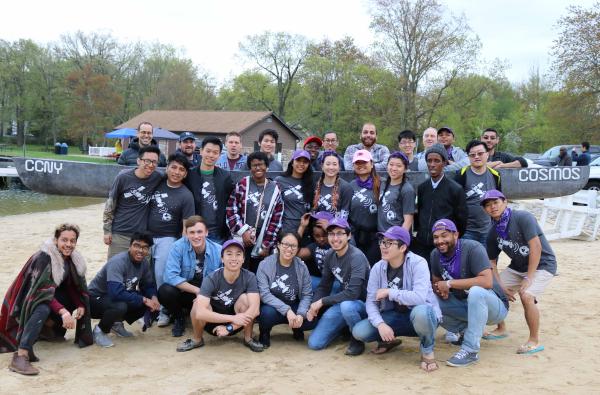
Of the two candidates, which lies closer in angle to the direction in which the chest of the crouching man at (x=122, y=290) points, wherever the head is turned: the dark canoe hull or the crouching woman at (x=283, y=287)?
the crouching woman

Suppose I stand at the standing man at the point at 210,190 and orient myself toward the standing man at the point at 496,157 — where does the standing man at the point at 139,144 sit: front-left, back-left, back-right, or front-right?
back-left

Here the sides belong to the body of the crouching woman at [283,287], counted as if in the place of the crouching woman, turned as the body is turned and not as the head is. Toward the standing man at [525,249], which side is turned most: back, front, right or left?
left

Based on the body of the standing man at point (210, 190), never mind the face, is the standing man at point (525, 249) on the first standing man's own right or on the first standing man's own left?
on the first standing man's own left

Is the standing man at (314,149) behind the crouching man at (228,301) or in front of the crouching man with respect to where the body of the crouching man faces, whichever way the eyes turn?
behind

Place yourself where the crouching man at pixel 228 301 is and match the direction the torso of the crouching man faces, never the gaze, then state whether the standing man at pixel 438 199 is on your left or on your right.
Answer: on your left

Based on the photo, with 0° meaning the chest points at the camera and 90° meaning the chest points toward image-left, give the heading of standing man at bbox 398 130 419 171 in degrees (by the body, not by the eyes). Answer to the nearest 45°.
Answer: approximately 0°

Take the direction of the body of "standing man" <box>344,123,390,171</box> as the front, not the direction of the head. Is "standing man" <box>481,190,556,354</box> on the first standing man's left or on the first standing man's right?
on the first standing man's left
